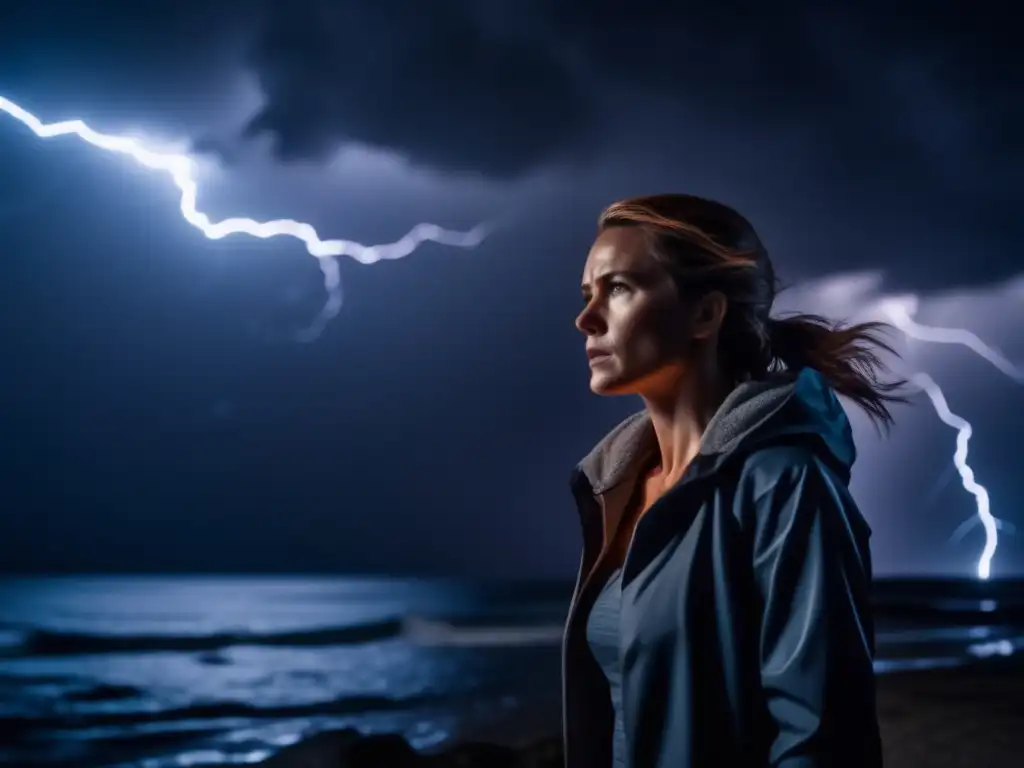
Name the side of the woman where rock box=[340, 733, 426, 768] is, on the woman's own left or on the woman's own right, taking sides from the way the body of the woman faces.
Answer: on the woman's own right

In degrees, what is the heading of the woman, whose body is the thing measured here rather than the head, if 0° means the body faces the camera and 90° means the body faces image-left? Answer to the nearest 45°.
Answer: approximately 45°
